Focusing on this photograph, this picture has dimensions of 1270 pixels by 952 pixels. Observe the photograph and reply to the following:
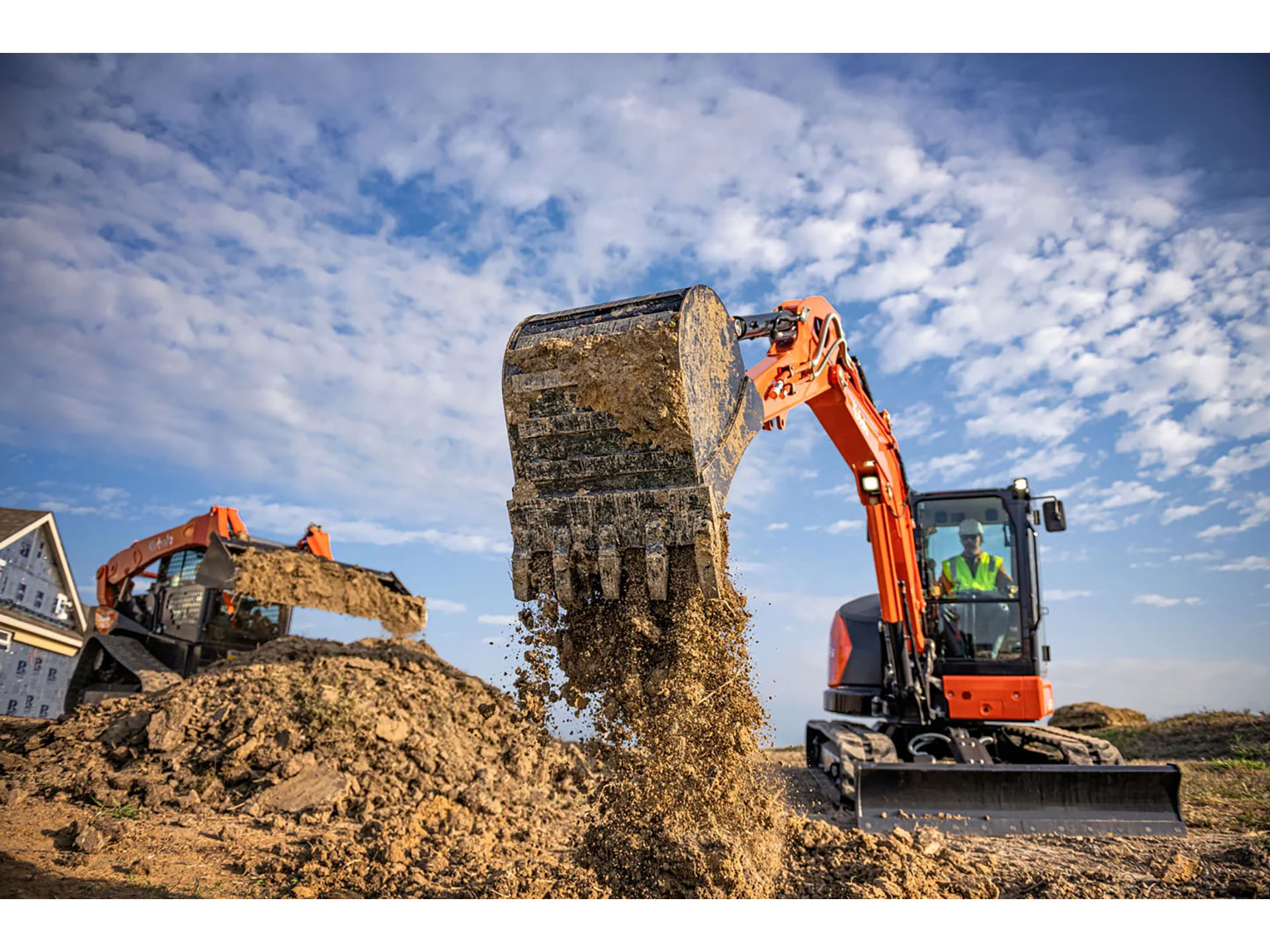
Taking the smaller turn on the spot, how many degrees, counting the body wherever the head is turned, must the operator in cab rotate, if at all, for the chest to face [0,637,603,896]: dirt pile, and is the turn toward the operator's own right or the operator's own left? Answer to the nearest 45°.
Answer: approximately 45° to the operator's own right

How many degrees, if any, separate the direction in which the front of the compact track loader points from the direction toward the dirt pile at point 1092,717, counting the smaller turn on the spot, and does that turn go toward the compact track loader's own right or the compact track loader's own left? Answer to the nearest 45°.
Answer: approximately 45° to the compact track loader's own left

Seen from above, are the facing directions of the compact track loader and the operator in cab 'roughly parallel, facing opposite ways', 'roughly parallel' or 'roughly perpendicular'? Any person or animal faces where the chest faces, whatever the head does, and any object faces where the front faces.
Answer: roughly perpendicular

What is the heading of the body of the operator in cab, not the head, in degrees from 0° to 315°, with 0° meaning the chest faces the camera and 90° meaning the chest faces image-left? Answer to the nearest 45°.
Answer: approximately 0°

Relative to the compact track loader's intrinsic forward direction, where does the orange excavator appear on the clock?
The orange excavator is roughly at 12 o'clock from the compact track loader.
